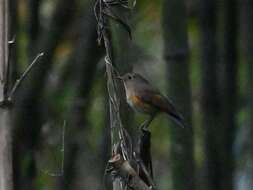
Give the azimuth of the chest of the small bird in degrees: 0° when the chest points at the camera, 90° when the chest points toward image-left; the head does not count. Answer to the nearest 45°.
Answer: approximately 90°
